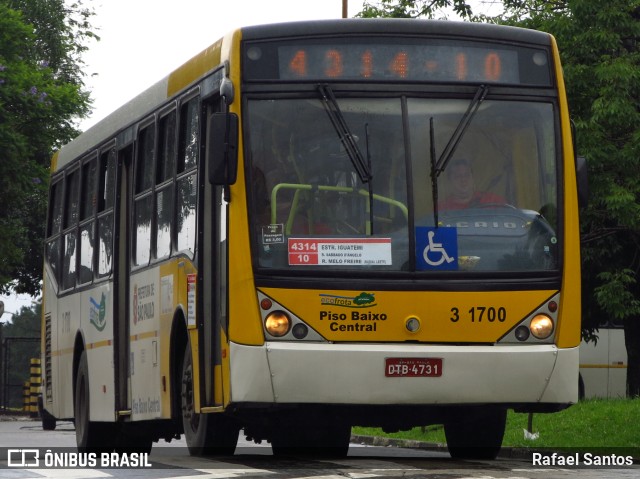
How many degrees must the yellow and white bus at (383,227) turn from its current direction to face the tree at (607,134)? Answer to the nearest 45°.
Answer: approximately 180°

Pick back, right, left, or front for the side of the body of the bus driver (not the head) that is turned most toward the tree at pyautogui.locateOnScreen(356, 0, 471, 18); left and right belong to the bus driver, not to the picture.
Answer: back

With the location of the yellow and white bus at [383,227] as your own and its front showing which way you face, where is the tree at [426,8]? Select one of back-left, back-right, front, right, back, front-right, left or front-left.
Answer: back

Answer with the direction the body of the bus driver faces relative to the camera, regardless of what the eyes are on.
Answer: toward the camera

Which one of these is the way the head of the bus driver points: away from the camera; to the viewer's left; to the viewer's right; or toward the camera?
toward the camera

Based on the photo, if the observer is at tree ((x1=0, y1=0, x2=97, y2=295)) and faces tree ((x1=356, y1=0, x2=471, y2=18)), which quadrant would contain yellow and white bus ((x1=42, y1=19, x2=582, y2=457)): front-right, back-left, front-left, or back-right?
front-right

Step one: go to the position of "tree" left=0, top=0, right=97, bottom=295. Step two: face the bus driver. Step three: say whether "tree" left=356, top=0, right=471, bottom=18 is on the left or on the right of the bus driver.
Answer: left

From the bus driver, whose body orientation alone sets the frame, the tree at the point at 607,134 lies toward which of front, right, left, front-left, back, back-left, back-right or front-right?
back

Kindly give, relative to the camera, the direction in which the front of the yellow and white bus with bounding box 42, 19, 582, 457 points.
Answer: facing the viewer
